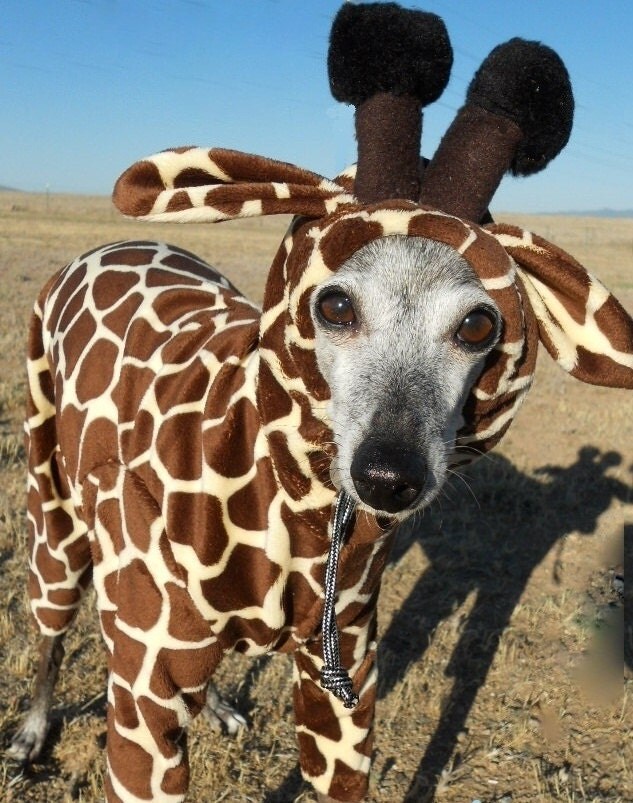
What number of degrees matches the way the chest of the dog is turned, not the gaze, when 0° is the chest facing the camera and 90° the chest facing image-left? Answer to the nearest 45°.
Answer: approximately 315°
